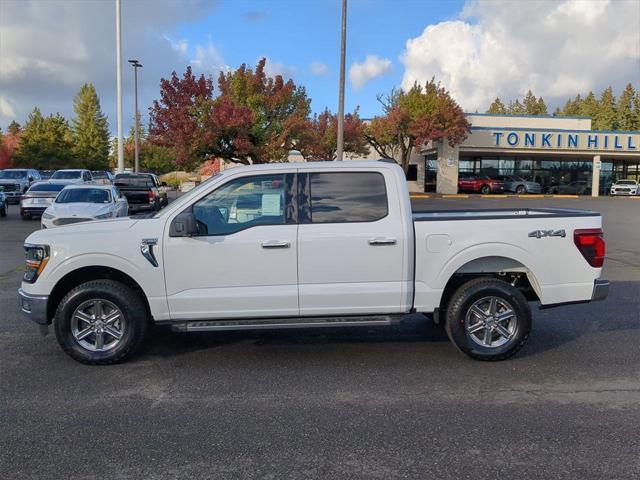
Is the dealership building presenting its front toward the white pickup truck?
yes

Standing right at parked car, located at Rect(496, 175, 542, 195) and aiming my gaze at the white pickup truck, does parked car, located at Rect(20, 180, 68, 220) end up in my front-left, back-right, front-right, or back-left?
front-right

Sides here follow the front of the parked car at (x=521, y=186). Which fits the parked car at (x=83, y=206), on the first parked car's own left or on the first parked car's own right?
on the first parked car's own right

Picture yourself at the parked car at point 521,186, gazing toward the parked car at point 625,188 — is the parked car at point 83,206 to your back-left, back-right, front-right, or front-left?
back-right

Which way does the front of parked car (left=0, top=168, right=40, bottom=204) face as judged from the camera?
facing the viewer and to the left of the viewer

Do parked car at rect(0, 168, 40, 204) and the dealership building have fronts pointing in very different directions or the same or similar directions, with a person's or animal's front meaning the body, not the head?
same or similar directions

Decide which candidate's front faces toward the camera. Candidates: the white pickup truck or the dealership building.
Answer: the dealership building

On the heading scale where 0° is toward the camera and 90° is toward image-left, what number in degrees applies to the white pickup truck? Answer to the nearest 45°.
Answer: approximately 90°

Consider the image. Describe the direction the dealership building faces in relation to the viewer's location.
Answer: facing the viewer

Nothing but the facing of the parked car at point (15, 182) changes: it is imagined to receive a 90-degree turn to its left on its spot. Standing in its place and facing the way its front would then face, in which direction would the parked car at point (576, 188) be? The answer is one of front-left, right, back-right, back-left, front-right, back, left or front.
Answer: front-left
